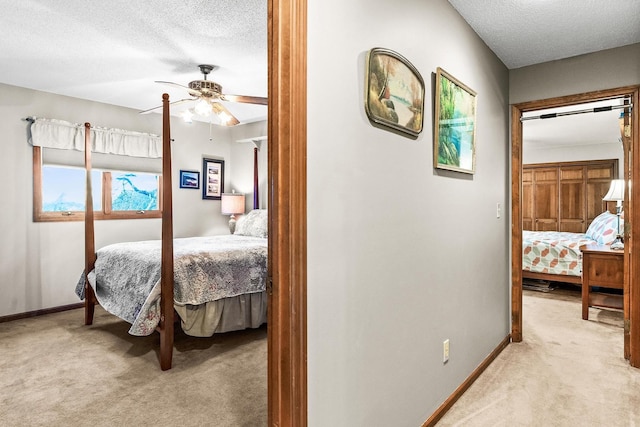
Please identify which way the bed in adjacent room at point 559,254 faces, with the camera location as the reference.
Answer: facing to the left of the viewer

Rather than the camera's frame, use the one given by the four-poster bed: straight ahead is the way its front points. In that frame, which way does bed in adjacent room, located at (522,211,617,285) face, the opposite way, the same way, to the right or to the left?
to the right

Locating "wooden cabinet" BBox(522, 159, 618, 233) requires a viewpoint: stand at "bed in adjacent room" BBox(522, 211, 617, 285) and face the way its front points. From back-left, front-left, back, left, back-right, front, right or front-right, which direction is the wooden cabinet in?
right

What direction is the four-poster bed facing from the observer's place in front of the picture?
facing the viewer and to the left of the viewer

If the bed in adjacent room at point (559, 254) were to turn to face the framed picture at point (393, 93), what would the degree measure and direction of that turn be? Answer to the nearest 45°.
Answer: approximately 90° to its left
